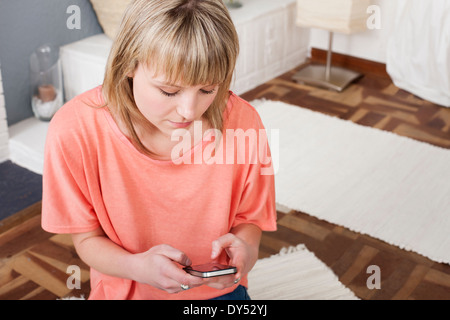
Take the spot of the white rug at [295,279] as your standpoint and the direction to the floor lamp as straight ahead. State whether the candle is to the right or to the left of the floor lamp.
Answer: left

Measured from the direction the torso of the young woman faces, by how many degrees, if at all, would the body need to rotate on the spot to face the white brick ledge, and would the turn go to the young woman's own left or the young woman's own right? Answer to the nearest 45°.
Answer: approximately 135° to the young woman's own left

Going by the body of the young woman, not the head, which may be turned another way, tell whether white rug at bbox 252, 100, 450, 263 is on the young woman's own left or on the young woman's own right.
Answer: on the young woman's own left

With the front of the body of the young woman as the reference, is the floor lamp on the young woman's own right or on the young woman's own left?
on the young woman's own left

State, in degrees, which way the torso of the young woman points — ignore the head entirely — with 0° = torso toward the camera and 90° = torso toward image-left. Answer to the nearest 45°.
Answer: approximately 315°

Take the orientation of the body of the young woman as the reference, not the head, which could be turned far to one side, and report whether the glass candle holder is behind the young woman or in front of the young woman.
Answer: behind
